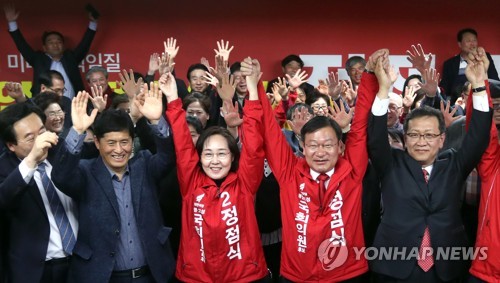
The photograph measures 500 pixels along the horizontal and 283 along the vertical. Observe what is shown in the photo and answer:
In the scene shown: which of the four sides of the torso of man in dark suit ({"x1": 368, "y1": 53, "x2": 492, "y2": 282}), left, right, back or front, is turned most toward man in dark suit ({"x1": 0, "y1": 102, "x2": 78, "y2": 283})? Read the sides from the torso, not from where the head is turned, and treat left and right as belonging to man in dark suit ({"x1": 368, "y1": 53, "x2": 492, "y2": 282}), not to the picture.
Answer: right

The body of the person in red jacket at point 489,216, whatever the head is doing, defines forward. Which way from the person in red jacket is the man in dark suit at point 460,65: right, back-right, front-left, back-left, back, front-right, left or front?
back

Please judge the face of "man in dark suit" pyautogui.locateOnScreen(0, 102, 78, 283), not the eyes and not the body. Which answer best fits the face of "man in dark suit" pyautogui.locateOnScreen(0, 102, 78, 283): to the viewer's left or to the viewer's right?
to the viewer's right

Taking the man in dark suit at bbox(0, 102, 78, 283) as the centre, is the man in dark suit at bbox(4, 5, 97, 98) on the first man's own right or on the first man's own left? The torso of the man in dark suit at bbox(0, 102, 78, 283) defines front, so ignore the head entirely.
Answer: on the first man's own left

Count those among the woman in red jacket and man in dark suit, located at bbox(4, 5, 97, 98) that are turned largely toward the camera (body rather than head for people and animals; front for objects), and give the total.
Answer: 2

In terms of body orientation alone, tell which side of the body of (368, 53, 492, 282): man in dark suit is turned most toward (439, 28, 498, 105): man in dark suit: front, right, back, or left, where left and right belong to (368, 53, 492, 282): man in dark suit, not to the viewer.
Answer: back
